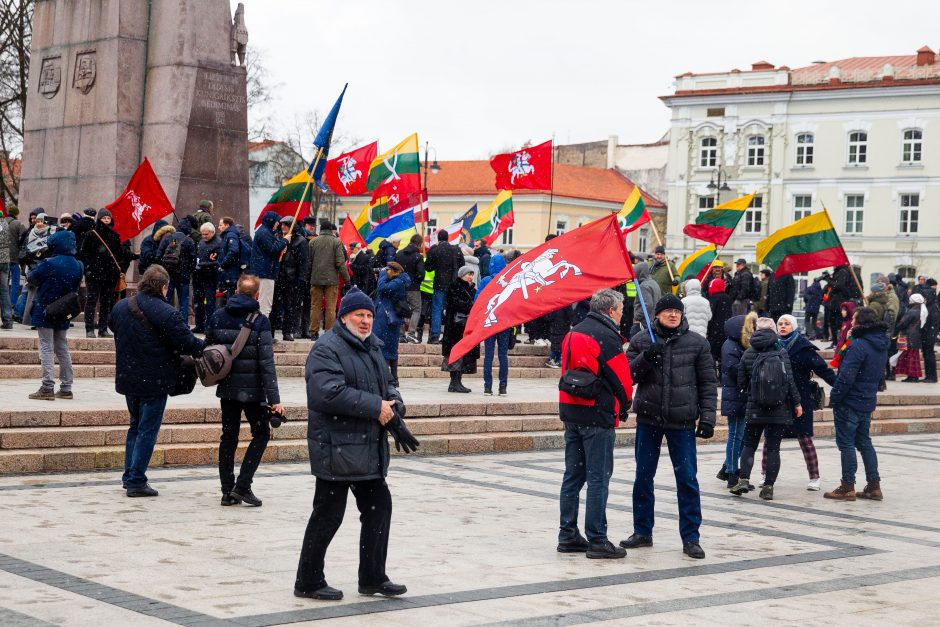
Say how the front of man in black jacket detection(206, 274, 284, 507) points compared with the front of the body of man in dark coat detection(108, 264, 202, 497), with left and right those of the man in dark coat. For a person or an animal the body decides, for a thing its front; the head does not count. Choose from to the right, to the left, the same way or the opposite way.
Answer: the same way

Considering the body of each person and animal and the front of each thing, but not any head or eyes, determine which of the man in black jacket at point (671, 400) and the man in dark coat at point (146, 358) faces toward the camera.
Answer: the man in black jacket

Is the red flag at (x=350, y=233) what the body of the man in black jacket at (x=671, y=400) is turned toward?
no

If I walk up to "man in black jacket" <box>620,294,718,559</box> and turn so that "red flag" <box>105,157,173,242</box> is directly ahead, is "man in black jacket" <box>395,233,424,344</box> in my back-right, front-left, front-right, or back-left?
front-right

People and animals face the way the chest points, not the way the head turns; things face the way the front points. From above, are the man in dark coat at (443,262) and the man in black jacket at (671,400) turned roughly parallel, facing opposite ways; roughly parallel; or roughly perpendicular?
roughly parallel, facing opposite ways

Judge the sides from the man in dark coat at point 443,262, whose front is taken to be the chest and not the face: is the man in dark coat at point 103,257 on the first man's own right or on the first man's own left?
on the first man's own left

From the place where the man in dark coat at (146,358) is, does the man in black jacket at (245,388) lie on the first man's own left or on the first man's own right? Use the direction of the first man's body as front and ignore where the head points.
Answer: on the first man's own right

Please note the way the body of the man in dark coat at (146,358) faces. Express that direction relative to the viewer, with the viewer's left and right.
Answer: facing away from the viewer and to the right of the viewer

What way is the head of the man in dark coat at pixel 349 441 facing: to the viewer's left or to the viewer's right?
to the viewer's right

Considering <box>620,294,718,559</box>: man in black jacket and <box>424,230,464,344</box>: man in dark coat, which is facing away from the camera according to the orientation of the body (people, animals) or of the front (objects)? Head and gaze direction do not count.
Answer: the man in dark coat

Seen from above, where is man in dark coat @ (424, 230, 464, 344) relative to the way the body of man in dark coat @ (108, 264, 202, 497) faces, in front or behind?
in front

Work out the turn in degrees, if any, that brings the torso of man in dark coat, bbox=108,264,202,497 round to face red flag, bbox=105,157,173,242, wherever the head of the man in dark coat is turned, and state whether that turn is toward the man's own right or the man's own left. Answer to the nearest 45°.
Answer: approximately 45° to the man's own left

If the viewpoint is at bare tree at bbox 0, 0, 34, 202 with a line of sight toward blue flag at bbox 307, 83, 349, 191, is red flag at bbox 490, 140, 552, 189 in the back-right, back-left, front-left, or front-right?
front-left

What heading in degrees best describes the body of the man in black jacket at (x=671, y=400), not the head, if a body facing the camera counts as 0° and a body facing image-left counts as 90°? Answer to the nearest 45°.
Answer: approximately 0°

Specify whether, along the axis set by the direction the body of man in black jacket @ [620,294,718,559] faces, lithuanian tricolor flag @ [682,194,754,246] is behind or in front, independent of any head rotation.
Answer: behind
